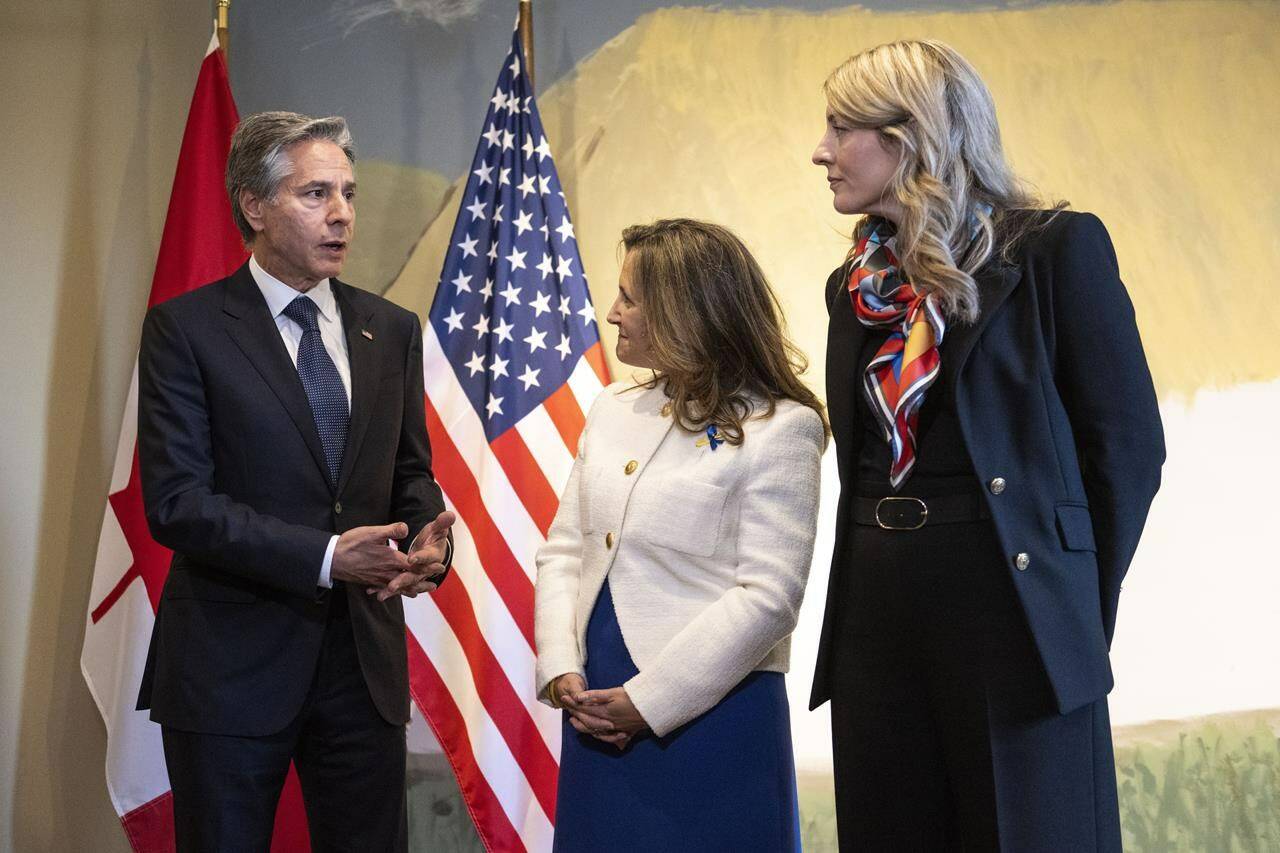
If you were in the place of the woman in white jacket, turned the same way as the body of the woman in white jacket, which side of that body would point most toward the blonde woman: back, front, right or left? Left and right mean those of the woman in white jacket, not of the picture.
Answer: left

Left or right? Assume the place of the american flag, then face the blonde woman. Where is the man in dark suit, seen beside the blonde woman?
right

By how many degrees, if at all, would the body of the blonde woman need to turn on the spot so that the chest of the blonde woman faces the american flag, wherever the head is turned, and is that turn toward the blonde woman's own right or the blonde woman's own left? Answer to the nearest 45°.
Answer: approximately 90° to the blonde woman's own right

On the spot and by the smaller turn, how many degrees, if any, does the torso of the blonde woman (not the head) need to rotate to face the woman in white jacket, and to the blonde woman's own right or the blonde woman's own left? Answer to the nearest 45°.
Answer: approximately 90° to the blonde woman's own right

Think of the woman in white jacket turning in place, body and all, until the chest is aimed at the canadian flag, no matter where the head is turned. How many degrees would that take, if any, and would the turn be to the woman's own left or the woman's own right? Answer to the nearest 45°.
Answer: approximately 90° to the woman's own right

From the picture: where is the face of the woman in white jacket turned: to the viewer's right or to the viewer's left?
to the viewer's left

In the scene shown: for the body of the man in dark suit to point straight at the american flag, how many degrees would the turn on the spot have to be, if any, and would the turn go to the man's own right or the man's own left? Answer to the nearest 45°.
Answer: approximately 90° to the man's own left
